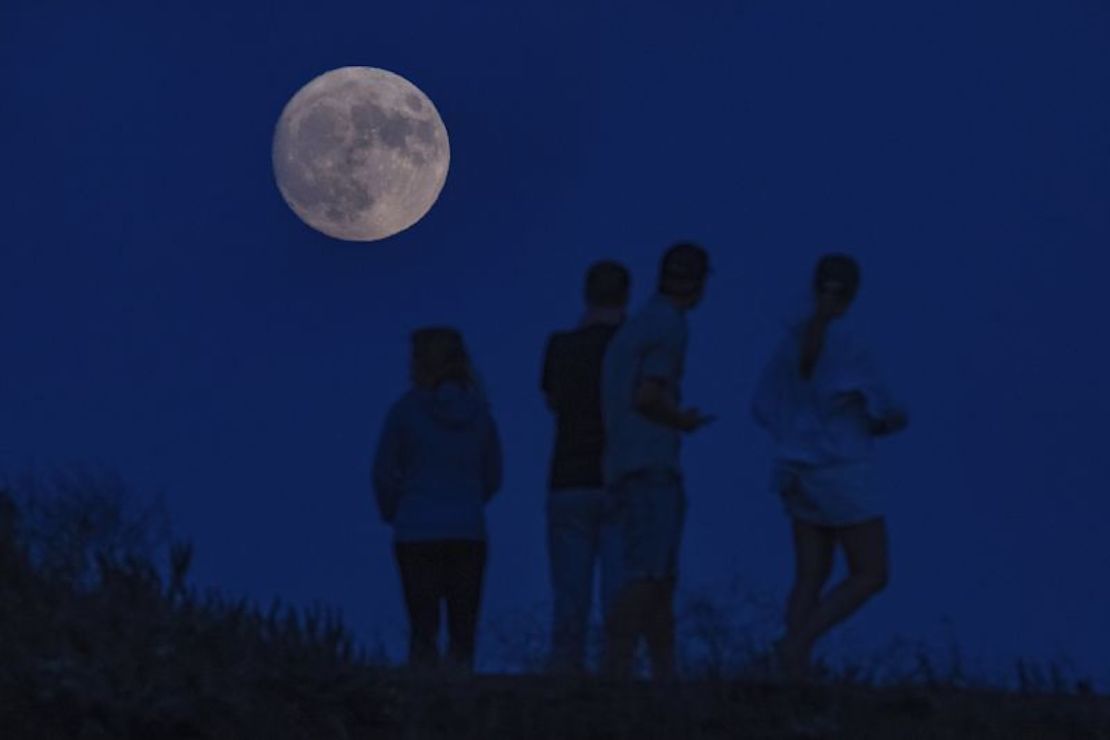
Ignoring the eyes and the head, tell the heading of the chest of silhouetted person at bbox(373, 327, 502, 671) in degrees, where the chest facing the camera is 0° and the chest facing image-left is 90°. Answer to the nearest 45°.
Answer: approximately 180°
